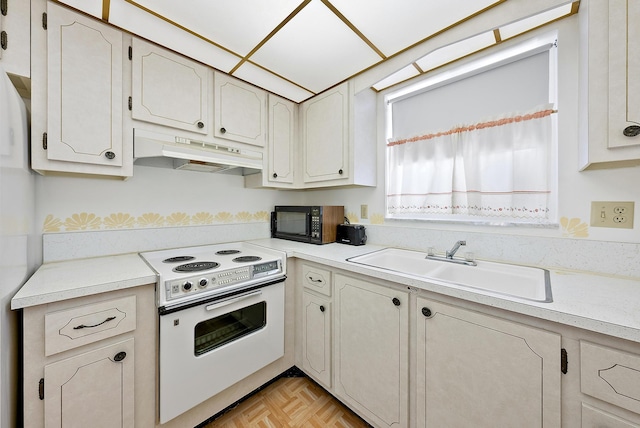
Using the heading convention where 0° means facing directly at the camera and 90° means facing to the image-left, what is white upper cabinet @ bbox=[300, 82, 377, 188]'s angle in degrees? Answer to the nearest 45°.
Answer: approximately 45°

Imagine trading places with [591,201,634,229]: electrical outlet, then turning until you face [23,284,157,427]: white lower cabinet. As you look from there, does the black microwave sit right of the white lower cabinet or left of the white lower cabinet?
right

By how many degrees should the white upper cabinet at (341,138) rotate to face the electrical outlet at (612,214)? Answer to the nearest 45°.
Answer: approximately 90° to its left

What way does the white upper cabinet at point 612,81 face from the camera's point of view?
toward the camera

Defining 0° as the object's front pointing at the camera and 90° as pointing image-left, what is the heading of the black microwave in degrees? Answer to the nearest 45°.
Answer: approximately 45°

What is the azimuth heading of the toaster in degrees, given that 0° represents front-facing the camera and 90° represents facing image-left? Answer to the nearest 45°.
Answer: approximately 45°

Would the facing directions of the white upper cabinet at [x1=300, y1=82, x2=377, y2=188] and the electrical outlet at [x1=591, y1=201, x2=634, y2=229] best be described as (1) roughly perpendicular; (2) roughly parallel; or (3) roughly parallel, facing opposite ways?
roughly parallel

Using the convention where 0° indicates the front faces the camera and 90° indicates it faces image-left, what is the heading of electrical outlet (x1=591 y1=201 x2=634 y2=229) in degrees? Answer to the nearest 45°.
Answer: approximately 0°

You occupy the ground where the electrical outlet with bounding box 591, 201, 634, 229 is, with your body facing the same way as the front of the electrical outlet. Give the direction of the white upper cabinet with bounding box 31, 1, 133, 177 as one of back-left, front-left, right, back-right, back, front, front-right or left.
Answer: front-right

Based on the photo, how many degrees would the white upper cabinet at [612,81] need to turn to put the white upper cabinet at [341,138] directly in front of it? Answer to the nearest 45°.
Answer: approximately 90° to its right

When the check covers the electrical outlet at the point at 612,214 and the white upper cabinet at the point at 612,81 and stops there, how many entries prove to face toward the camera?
2

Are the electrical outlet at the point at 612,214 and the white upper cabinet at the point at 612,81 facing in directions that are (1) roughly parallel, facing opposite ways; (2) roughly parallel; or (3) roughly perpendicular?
roughly parallel

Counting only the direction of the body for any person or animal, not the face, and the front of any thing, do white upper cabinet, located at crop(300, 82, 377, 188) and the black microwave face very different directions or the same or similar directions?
same or similar directions
